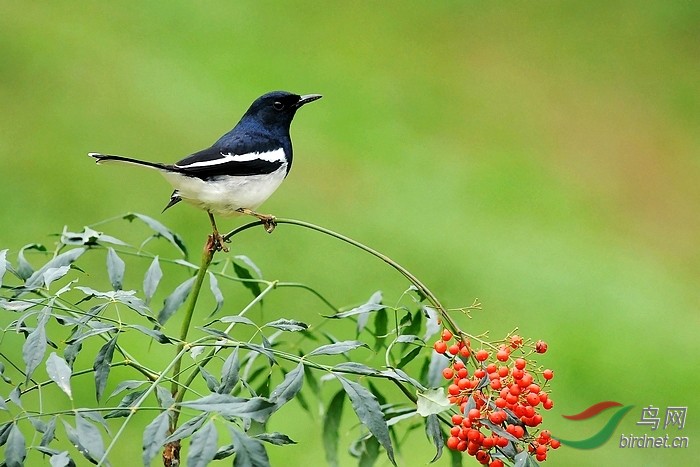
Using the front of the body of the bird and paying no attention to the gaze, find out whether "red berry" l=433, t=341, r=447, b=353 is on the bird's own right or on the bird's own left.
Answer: on the bird's own right

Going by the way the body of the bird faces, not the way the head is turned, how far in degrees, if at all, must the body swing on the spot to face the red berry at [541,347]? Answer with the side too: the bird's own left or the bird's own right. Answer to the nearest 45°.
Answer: approximately 45° to the bird's own right

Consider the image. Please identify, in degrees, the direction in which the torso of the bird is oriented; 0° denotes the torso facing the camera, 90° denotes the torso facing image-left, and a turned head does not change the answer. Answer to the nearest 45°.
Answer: approximately 270°

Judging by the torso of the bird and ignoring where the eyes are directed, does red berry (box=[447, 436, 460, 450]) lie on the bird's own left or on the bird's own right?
on the bird's own right
